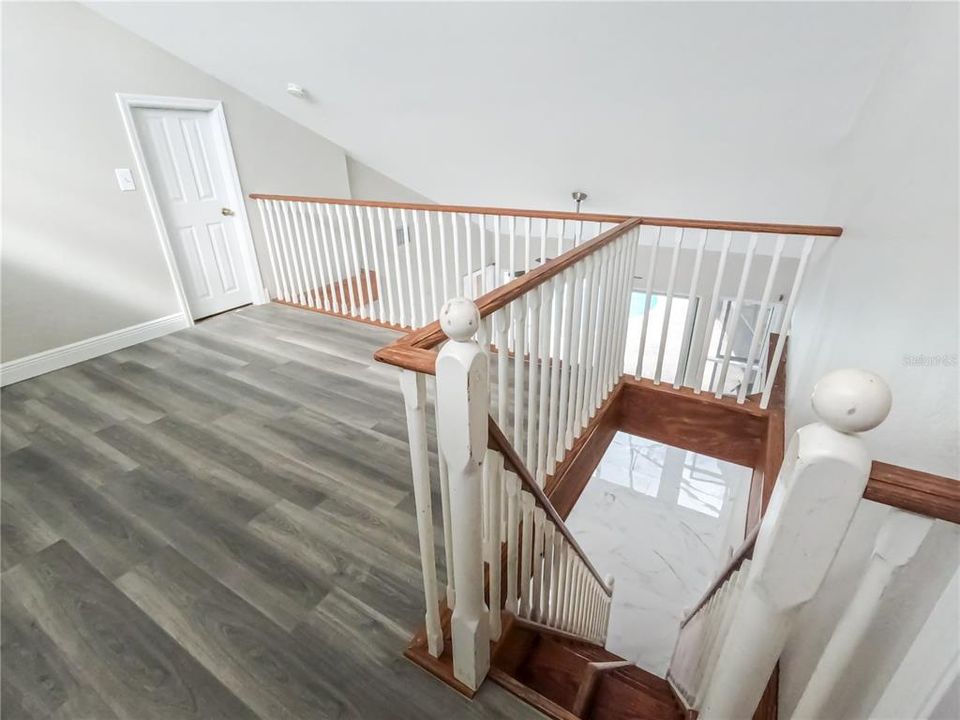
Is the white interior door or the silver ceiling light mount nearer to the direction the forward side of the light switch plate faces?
the silver ceiling light mount

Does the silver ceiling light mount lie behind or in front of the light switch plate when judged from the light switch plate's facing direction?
in front

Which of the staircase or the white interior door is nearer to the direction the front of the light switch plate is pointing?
the staircase

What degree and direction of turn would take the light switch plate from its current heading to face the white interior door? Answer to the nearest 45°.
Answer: approximately 90° to its left

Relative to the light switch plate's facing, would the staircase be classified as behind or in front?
in front

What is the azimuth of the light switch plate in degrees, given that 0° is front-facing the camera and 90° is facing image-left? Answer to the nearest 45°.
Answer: approximately 315°
